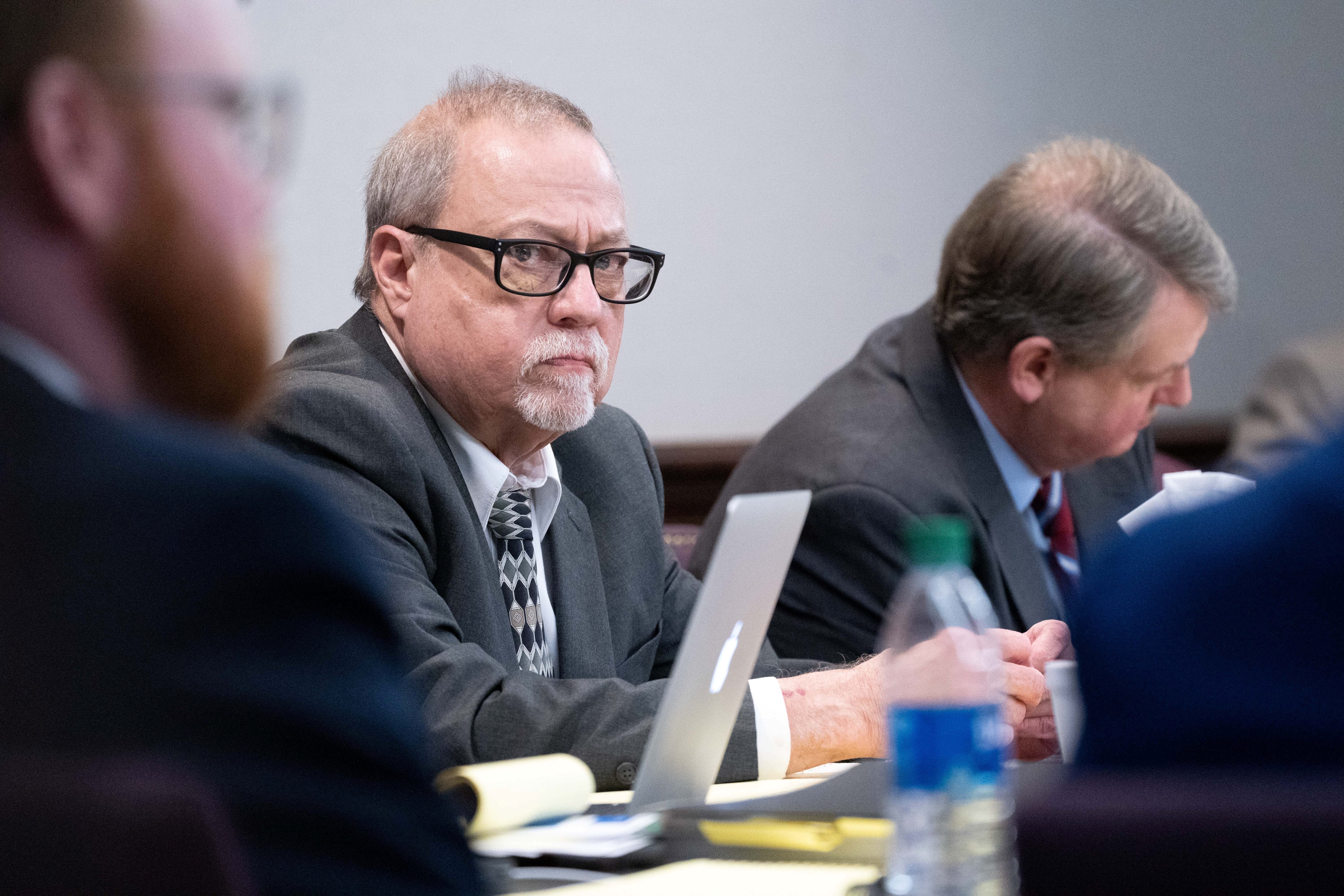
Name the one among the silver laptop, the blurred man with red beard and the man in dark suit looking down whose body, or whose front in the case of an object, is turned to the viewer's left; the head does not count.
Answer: the silver laptop

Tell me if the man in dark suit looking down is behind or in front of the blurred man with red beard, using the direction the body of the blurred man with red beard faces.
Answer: in front

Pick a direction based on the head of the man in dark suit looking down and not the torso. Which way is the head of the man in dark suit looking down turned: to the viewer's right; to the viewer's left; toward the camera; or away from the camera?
to the viewer's right

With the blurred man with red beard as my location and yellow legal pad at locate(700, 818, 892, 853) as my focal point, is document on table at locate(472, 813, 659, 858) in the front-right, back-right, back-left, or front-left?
front-left

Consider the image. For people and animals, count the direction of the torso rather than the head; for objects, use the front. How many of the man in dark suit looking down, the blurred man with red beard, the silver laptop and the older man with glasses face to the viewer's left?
1

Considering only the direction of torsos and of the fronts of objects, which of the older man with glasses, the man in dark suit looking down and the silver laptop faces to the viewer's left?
the silver laptop

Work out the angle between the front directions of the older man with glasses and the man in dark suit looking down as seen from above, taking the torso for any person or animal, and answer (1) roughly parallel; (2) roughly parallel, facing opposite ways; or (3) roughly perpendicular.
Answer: roughly parallel

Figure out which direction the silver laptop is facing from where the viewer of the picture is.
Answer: facing to the left of the viewer

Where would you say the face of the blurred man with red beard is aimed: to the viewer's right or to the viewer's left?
to the viewer's right

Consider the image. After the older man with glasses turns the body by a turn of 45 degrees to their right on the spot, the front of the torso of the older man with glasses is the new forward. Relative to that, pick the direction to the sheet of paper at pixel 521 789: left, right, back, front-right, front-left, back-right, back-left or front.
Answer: front

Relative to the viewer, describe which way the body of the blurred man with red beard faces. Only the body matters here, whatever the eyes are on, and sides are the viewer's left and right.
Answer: facing away from the viewer and to the right of the viewer

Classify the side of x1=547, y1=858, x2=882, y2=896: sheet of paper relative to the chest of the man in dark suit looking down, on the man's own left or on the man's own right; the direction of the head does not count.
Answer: on the man's own right
